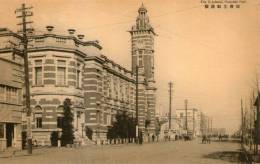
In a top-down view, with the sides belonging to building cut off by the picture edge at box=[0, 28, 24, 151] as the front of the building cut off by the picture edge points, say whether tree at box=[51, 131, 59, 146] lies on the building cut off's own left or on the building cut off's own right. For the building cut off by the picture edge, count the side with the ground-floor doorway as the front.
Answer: on the building cut off's own left

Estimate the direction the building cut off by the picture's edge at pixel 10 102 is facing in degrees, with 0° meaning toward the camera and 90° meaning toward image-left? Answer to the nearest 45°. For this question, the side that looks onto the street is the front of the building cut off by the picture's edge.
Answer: approximately 315°

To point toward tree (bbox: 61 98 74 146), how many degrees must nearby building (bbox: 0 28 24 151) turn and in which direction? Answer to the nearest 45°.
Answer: approximately 90° to its left
